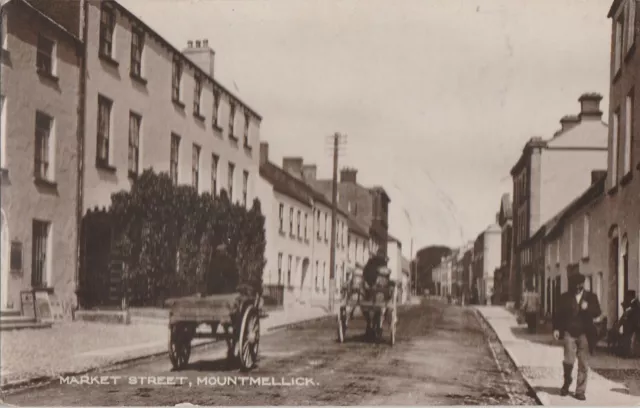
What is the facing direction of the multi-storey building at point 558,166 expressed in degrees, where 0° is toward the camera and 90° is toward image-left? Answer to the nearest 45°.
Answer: approximately 90°

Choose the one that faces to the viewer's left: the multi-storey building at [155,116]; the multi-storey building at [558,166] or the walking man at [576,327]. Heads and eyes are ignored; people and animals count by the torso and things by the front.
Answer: the multi-storey building at [558,166]

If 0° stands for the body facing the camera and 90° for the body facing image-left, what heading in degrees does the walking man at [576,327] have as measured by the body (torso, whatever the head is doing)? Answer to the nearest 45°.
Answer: approximately 0°

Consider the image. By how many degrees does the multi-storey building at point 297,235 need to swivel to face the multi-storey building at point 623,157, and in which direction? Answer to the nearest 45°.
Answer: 0° — it already faces it

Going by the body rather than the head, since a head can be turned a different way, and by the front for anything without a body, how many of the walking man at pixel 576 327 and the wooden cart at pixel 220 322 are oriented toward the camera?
1

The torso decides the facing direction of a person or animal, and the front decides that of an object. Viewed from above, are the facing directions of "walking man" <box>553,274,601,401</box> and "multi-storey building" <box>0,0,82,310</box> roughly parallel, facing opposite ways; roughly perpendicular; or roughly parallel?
roughly perpendicular

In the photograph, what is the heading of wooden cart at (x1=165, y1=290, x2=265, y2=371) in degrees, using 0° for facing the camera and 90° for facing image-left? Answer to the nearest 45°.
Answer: approximately 225°

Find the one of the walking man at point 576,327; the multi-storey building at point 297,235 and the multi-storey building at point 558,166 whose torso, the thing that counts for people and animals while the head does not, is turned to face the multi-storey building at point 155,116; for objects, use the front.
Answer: the multi-storey building at point 558,166

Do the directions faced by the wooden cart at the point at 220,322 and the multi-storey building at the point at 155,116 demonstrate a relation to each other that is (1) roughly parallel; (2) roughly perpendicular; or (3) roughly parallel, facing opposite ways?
roughly perpendicular

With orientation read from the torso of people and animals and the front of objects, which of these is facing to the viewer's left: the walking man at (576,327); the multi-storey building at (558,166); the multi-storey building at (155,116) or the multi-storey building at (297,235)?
the multi-storey building at (558,166)
